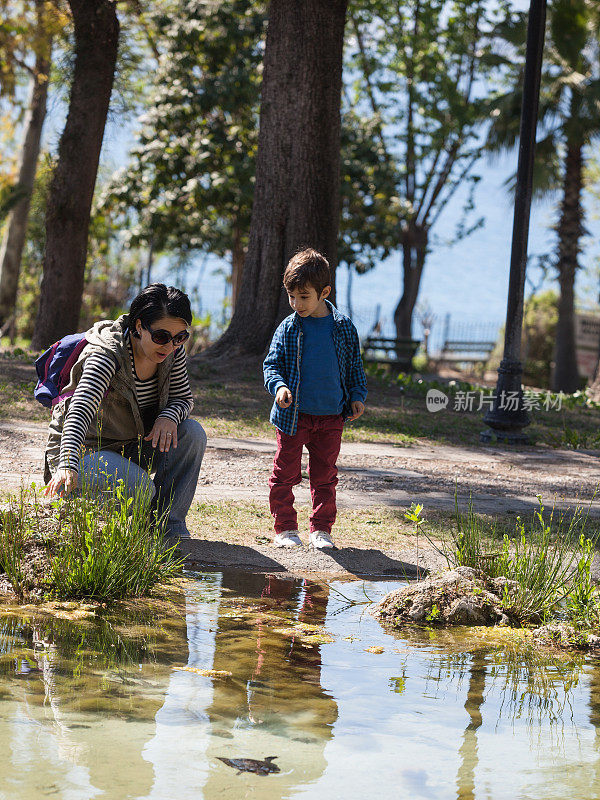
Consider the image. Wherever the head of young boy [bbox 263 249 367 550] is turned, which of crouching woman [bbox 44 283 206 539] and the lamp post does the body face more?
the crouching woman

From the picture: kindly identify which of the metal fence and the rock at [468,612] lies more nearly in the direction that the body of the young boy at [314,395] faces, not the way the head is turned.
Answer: the rock

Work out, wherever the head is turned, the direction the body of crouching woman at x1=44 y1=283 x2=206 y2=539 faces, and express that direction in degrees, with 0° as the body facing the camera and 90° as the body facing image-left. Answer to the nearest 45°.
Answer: approximately 315°

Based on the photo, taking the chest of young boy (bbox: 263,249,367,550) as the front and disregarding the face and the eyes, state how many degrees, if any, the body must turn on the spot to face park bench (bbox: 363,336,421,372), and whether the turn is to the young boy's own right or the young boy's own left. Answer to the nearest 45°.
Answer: approximately 180°

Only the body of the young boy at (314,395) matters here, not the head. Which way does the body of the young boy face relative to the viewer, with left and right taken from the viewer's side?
facing the viewer

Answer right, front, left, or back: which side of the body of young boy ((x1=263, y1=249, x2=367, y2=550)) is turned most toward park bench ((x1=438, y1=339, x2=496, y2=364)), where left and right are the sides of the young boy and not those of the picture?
back

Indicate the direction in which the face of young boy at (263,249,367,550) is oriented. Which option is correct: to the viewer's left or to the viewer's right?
to the viewer's left

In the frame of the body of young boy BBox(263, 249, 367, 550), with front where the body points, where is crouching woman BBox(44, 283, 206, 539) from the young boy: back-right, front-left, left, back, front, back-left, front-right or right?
front-right

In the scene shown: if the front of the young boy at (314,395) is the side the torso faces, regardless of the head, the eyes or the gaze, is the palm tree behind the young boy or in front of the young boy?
behind

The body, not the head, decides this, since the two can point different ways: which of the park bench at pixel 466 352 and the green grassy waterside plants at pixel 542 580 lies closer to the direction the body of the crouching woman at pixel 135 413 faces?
the green grassy waterside plants

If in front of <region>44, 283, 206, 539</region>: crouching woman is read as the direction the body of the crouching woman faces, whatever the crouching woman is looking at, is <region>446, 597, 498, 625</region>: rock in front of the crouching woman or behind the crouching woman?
in front

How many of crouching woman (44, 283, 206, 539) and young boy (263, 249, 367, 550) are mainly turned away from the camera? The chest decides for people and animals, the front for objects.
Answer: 0

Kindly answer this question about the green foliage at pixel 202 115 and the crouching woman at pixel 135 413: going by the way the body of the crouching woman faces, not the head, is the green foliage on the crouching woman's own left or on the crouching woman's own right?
on the crouching woman's own left

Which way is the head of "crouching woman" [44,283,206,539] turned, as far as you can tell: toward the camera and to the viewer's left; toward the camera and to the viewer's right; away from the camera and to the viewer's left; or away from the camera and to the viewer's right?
toward the camera and to the viewer's right

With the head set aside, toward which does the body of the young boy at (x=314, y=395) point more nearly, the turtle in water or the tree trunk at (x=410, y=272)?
the turtle in water

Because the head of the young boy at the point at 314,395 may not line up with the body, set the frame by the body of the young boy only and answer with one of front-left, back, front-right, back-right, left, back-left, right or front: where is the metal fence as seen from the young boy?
back
